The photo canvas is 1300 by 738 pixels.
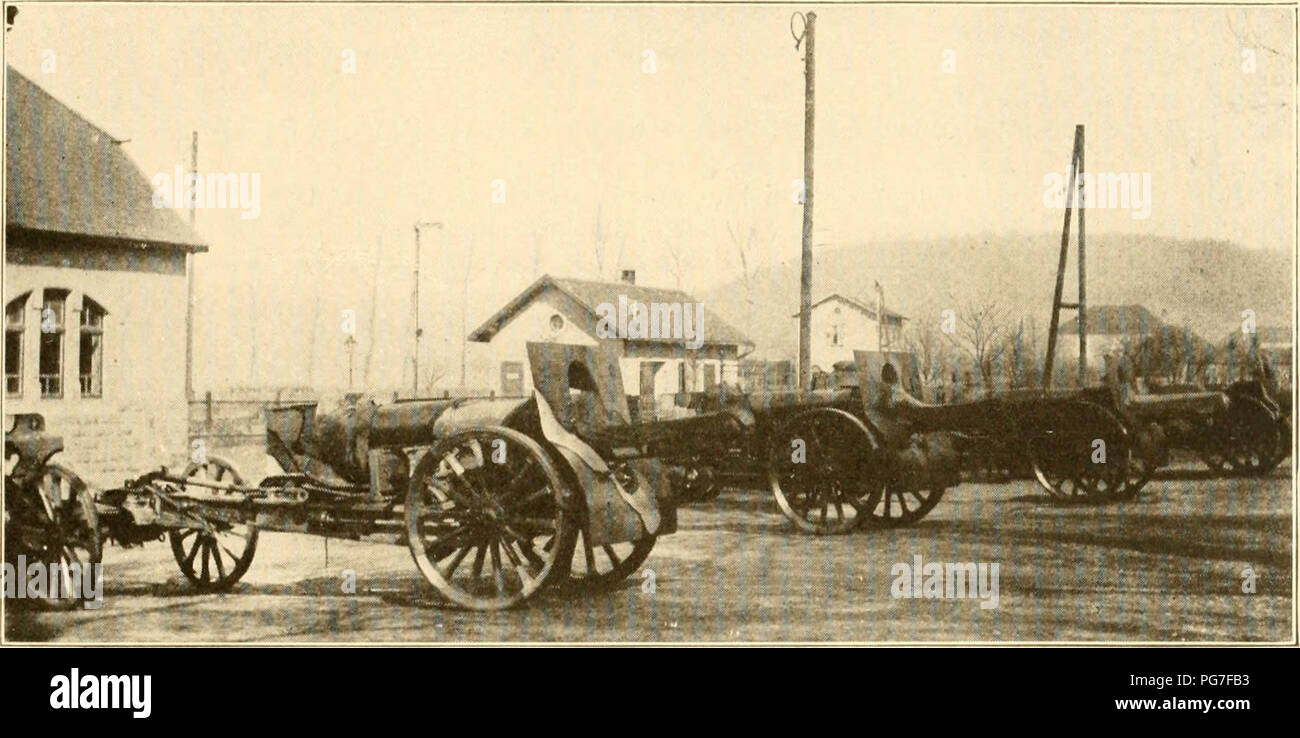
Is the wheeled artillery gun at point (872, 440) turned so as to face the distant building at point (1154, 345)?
no
